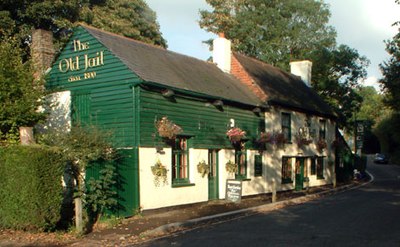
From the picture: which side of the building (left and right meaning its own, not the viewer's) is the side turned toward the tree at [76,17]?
back

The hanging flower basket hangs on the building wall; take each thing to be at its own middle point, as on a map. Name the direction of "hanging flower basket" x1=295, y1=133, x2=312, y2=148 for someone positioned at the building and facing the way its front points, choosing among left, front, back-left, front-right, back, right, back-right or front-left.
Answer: left

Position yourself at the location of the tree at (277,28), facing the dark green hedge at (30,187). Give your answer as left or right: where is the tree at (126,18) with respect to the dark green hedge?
right

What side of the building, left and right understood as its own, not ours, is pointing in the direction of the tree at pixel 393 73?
left

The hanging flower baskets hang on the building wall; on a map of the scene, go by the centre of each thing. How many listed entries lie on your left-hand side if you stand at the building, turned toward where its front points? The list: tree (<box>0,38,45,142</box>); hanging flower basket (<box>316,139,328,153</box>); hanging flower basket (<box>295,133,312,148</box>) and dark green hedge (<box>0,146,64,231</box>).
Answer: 2

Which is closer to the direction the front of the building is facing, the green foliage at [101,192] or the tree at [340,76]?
the green foliage

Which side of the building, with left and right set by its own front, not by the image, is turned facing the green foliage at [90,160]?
right

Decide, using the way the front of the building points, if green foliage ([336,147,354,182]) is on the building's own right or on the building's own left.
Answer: on the building's own left

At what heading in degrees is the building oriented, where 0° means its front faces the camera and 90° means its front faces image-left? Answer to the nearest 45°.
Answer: approximately 315°

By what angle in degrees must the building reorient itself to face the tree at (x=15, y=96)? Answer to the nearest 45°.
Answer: approximately 90° to its right
